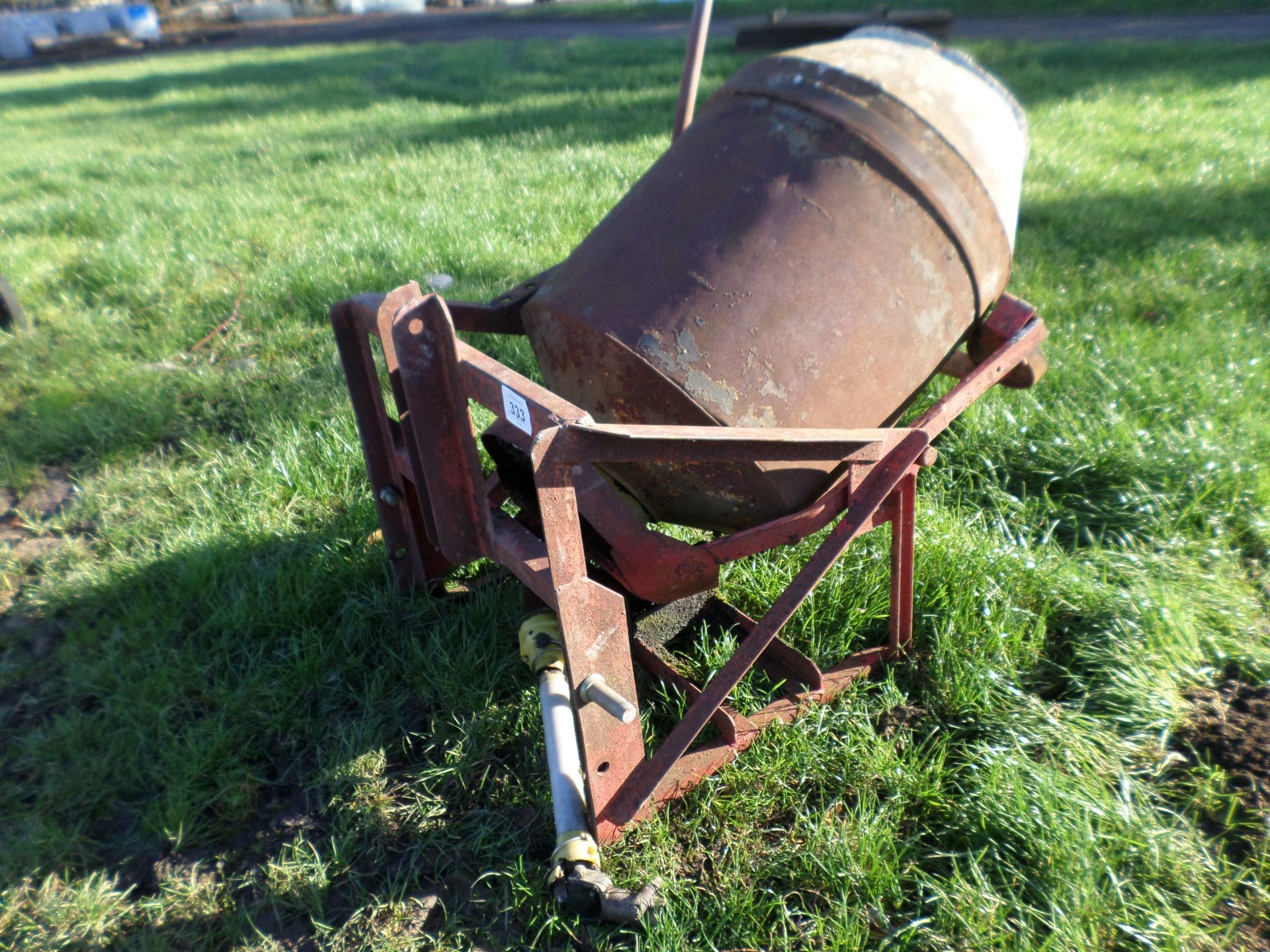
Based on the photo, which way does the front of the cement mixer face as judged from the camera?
facing away from the viewer and to the right of the viewer
